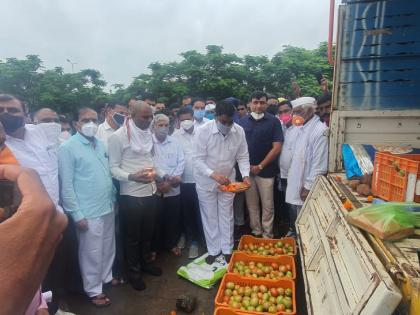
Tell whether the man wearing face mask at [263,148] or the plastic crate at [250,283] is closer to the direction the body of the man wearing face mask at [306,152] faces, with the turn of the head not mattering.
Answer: the plastic crate

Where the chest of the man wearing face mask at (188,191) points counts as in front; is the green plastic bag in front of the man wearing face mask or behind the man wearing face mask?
in front

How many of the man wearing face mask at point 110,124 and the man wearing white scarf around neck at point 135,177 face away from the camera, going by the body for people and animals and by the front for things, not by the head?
0

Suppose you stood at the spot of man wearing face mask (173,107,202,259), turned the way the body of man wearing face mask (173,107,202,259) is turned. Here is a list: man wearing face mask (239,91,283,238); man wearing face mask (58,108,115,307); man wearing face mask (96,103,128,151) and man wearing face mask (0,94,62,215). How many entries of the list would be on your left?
1

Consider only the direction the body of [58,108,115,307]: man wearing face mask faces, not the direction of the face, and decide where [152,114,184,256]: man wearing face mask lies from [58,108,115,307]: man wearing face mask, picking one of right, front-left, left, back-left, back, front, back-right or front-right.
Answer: left

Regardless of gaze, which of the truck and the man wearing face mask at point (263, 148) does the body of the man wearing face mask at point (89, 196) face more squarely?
the truck

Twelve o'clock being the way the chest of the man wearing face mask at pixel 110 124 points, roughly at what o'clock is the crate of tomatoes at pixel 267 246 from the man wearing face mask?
The crate of tomatoes is roughly at 12 o'clock from the man wearing face mask.

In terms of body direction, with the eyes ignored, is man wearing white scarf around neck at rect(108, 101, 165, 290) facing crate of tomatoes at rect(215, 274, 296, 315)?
yes

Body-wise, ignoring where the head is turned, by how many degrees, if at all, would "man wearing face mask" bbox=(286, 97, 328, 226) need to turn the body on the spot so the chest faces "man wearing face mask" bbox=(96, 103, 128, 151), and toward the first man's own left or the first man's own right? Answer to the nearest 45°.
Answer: approximately 45° to the first man's own right
